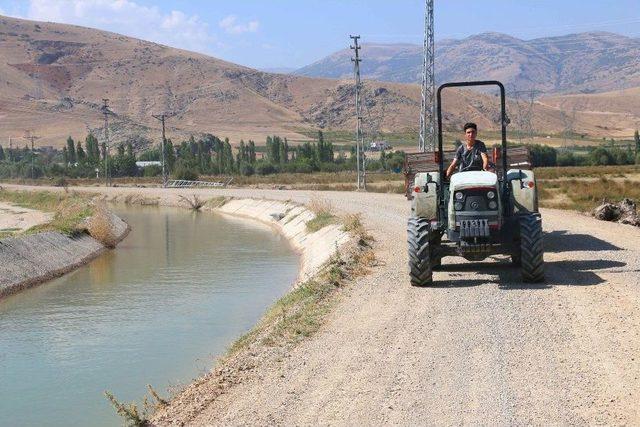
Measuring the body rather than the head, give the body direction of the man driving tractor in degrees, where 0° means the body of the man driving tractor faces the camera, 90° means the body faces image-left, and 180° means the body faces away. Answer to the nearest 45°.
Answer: approximately 0°
